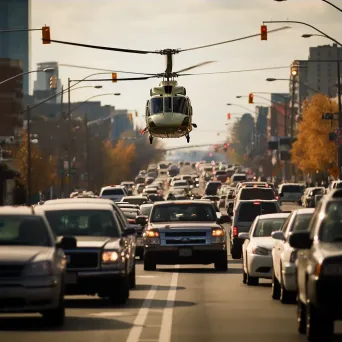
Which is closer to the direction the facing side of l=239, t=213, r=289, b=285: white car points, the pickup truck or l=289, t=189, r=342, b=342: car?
the car

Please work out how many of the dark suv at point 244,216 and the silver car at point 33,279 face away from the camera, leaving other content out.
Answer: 1
